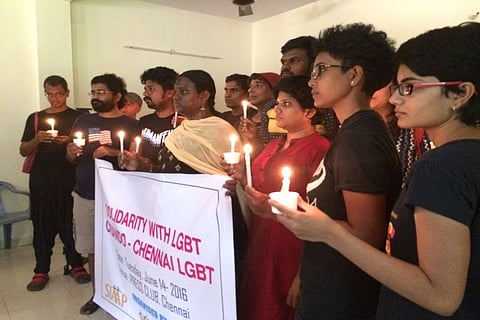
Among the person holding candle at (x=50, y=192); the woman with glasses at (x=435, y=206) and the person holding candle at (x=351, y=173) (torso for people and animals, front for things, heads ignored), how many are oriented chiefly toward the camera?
1

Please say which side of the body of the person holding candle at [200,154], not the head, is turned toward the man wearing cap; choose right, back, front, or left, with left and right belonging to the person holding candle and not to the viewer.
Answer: back

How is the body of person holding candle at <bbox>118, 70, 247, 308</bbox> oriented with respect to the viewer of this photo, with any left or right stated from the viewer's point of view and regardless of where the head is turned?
facing the viewer and to the left of the viewer

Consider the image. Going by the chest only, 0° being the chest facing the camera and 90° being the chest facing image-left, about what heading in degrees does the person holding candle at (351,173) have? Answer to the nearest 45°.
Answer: approximately 90°

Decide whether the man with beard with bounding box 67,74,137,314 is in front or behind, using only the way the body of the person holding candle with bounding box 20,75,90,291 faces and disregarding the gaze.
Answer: in front

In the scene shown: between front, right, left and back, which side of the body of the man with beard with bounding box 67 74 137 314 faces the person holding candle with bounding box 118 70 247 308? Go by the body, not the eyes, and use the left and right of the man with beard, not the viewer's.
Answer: left

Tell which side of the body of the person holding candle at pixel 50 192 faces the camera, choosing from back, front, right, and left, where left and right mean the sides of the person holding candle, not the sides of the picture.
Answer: front

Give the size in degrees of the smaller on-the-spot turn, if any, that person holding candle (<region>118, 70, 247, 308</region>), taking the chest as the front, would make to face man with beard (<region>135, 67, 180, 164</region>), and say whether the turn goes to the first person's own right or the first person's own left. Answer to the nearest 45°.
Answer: approximately 135° to the first person's own right

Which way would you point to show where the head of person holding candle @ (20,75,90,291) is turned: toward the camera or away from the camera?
toward the camera

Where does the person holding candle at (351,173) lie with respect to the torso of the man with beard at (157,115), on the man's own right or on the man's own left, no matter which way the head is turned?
on the man's own left

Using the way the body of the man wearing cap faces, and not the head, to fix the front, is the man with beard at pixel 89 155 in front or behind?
in front

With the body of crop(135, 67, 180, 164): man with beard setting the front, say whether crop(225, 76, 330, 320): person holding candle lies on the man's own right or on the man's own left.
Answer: on the man's own left

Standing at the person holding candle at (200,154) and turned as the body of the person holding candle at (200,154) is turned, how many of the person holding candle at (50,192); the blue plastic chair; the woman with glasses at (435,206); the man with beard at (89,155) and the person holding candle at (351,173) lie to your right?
3

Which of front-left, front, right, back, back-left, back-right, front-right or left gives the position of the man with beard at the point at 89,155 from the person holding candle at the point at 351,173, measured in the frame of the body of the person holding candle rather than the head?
front-right

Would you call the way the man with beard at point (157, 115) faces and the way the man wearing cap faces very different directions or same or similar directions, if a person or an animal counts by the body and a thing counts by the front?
same or similar directions
